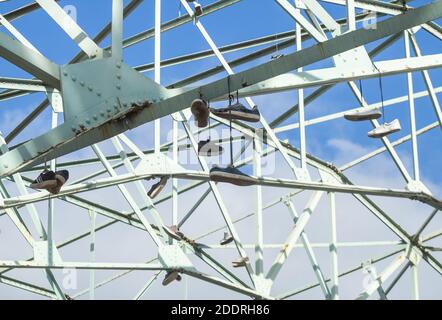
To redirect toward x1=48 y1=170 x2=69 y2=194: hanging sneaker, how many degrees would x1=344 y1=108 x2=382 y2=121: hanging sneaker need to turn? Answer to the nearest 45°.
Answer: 0° — it already faces it

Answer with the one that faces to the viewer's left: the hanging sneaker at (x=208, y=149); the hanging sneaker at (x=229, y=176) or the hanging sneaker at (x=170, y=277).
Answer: the hanging sneaker at (x=170, y=277)

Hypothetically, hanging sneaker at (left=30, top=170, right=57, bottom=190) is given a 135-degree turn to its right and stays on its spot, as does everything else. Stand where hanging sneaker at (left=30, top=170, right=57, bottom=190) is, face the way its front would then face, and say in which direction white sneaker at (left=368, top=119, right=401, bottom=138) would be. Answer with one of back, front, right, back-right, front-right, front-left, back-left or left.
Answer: front-right

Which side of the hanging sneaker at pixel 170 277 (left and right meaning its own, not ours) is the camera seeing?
left

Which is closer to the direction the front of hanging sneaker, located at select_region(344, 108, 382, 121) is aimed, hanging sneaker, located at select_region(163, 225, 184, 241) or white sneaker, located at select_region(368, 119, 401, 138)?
the hanging sneaker

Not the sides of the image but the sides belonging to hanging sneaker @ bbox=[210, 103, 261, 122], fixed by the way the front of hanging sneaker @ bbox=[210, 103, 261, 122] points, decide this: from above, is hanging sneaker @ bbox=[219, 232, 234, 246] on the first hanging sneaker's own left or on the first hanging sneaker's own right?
on the first hanging sneaker's own right

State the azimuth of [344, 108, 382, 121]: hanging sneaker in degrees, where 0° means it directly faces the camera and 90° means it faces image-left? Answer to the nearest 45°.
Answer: approximately 90°

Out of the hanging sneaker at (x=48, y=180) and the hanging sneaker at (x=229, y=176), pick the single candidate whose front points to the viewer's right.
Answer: the hanging sneaker at (x=229, y=176)

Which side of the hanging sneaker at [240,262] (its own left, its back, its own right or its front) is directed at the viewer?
left

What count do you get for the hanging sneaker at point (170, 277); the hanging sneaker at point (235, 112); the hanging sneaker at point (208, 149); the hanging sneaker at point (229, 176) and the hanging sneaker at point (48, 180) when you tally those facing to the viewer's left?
3
